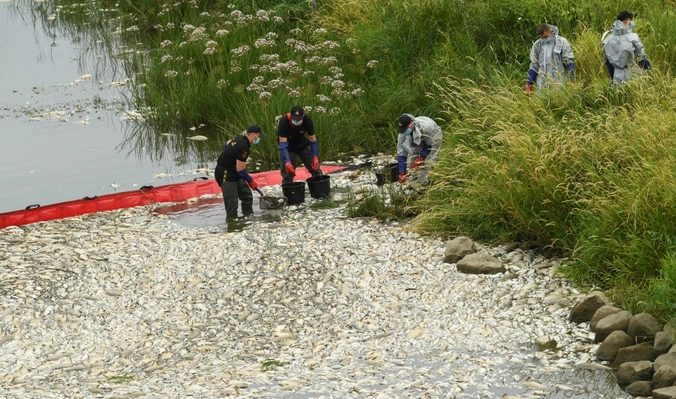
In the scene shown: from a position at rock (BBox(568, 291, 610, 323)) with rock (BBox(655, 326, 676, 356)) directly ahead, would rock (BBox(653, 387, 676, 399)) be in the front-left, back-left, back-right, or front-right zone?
front-right

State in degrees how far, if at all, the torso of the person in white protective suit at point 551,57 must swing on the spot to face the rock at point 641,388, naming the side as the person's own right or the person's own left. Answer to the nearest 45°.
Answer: approximately 45° to the person's own left

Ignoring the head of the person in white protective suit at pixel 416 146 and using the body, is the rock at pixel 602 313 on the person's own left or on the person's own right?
on the person's own left

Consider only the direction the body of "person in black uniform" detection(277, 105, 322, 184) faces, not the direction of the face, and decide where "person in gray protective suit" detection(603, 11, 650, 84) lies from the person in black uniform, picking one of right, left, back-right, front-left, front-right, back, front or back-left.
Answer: left

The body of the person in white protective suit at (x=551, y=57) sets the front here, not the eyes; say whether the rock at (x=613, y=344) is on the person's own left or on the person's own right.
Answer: on the person's own left

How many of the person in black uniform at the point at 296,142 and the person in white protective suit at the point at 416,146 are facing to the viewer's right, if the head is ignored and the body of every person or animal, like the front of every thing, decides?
0

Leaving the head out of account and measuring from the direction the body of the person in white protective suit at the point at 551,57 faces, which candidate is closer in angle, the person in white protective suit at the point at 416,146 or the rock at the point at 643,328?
the person in white protective suit

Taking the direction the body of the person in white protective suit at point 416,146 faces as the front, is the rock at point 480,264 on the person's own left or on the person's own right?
on the person's own left

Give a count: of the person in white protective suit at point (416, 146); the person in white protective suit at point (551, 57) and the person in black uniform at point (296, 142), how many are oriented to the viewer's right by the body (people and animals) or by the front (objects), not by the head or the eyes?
0

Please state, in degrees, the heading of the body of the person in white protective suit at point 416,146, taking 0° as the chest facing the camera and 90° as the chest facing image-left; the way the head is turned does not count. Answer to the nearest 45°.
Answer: approximately 45°

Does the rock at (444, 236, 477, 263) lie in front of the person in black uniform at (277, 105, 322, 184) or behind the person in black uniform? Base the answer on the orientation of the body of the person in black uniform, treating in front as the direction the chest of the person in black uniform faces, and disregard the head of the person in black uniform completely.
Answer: in front

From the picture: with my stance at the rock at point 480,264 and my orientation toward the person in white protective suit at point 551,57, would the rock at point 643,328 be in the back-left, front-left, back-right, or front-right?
back-right

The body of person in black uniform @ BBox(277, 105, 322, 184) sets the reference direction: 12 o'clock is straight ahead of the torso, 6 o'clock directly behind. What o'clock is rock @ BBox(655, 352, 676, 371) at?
The rock is roughly at 11 o'clock from the person in black uniform.

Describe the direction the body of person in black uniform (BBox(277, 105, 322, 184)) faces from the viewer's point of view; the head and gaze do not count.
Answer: toward the camera

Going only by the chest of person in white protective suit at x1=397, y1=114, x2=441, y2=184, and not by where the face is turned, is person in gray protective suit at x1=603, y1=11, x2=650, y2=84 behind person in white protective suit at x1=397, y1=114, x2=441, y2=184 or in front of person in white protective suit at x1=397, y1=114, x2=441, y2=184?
behind
